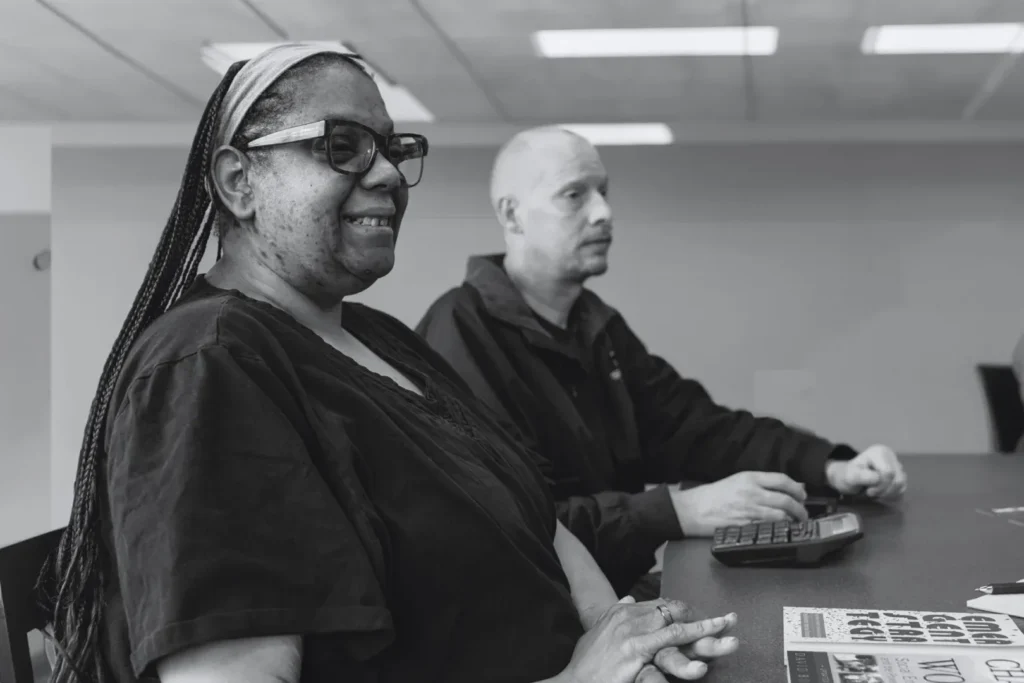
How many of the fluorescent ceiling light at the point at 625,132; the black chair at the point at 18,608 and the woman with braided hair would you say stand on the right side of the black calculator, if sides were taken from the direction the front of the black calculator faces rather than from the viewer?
1

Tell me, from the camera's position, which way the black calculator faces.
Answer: facing to the left of the viewer

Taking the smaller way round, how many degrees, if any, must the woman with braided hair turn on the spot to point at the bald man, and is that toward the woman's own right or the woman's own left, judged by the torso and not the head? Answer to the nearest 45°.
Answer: approximately 90° to the woman's own left

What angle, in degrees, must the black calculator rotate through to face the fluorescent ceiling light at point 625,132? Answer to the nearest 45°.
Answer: approximately 90° to its right

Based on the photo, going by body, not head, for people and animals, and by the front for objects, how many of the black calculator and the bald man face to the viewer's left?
1

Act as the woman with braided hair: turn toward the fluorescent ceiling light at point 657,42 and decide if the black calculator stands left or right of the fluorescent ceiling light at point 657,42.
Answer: right

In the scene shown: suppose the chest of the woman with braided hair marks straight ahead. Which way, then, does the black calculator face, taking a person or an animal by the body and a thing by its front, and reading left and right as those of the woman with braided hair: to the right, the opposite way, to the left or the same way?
the opposite way

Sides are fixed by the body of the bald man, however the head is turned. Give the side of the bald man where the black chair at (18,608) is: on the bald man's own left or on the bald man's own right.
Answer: on the bald man's own right

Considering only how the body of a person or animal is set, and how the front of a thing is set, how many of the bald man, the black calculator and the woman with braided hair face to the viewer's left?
1

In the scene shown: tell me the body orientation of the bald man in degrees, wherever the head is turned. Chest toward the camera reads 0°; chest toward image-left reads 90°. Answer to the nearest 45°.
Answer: approximately 315°

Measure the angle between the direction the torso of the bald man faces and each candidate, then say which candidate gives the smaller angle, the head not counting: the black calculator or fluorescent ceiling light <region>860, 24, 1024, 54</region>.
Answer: the black calculator
